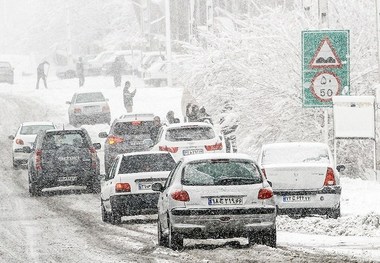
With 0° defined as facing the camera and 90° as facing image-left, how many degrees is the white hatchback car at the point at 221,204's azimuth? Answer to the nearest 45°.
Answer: approximately 180°

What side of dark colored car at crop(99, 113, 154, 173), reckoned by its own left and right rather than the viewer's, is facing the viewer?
back

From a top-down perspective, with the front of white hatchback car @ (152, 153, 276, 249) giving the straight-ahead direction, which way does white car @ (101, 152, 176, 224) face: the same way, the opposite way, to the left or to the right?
the same way

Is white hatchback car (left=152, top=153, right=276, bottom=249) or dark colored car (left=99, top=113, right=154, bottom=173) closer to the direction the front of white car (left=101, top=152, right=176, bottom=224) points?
the dark colored car

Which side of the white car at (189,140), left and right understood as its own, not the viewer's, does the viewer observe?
back

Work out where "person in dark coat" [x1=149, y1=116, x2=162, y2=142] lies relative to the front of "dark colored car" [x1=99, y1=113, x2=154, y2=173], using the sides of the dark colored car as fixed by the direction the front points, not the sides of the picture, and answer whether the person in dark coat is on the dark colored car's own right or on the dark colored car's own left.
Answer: on the dark colored car's own right

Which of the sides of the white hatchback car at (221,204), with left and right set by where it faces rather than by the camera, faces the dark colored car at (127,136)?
front

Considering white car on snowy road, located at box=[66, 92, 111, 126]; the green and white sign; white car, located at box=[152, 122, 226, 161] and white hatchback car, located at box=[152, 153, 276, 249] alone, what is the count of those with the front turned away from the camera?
3

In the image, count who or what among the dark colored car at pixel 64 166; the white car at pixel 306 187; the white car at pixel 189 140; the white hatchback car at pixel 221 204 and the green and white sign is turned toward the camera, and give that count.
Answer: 1

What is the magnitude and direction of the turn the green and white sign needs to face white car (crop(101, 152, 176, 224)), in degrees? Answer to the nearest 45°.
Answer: approximately 45° to its right

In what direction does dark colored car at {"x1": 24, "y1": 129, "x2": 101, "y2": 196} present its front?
away from the camera

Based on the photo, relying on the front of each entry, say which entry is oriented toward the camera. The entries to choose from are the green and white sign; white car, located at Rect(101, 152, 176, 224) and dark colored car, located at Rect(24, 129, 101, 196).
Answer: the green and white sign

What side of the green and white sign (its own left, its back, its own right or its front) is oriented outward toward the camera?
front

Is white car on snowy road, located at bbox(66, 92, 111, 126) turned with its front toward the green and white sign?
no

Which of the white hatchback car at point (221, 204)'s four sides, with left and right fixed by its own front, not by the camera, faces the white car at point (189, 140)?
front

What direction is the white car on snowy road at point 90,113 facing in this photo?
away from the camera

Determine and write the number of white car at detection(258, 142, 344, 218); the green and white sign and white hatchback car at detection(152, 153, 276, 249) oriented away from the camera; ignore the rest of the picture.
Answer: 2

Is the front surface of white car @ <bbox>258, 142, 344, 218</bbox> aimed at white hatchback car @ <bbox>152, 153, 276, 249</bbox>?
no

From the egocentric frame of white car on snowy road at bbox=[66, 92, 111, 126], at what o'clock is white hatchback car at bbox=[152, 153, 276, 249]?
The white hatchback car is roughly at 6 o'clock from the white car on snowy road.

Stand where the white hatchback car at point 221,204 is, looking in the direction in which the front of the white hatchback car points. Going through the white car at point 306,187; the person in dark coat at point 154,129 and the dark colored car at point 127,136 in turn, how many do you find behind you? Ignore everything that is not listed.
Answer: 0

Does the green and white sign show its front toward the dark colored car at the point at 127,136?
no

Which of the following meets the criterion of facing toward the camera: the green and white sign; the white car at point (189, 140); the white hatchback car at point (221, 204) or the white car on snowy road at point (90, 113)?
the green and white sign
